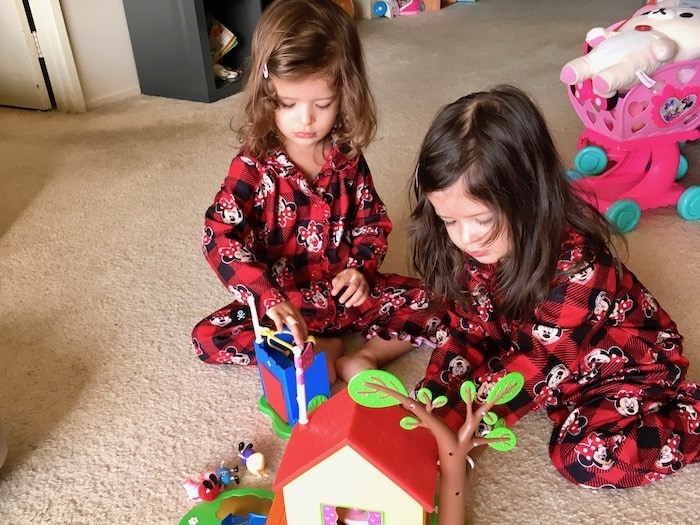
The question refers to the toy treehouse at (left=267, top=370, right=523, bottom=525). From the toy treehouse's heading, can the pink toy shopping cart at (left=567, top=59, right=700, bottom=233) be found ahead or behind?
behind

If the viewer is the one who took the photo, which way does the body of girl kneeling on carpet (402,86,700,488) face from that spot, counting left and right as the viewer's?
facing the viewer and to the left of the viewer

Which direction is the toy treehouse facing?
toward the camera
